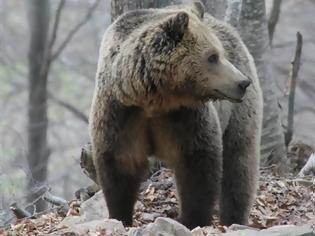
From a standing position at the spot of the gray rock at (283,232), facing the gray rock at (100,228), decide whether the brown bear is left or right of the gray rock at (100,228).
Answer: right

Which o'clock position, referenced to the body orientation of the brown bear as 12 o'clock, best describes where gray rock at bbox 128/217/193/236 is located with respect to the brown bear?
The gray rock is roughly at 12 o'clock from the brown bear.

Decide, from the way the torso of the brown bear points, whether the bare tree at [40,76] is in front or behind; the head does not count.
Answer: behind

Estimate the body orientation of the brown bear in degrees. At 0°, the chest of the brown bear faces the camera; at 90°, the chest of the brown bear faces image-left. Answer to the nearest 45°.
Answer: approximately 0°
